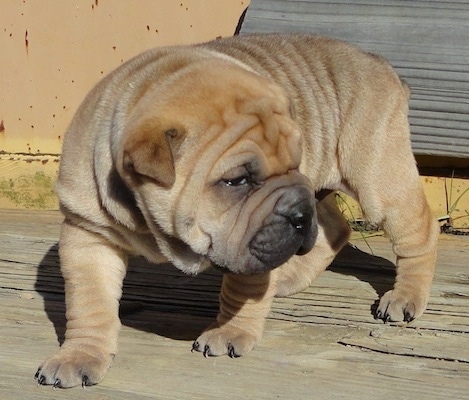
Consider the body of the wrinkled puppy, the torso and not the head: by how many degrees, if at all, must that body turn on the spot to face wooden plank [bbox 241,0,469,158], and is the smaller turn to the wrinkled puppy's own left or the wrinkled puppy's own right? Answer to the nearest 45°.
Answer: approximately 180°

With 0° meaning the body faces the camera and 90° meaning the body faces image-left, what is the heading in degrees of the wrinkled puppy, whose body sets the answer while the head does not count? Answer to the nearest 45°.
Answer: approximately 45°
